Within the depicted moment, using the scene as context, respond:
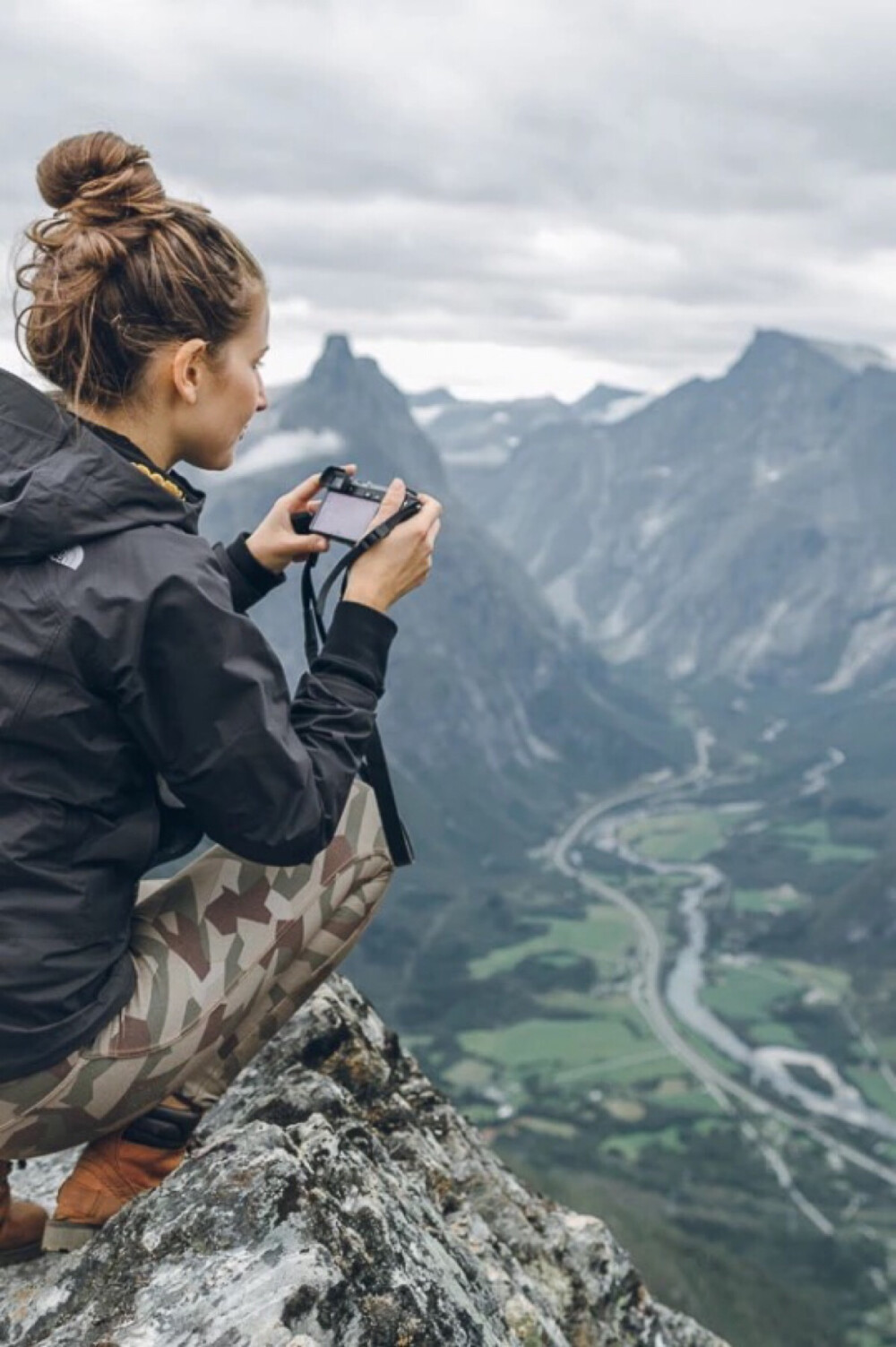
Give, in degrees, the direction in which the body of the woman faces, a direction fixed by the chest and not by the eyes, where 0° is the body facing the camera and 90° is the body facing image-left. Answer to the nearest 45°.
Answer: approximately 225°

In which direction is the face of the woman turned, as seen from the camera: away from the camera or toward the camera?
away from the camera
